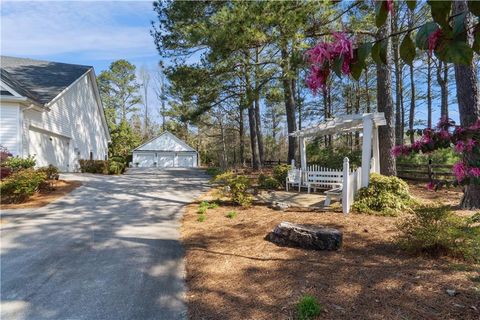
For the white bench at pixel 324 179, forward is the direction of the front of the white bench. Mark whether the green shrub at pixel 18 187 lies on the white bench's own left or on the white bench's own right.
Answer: on the white bench's own right

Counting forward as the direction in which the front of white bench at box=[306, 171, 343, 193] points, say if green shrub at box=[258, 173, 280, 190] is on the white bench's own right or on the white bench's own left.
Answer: on the white bench's own right

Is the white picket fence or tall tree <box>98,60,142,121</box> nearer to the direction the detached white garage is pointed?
the white picket fence

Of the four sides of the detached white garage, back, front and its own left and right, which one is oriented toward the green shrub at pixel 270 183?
front

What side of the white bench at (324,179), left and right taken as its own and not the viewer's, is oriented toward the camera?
front

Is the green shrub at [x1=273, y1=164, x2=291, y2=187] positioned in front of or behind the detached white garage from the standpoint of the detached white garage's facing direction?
in front

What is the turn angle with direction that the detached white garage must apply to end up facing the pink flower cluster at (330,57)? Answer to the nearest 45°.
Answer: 0° — it already faces it

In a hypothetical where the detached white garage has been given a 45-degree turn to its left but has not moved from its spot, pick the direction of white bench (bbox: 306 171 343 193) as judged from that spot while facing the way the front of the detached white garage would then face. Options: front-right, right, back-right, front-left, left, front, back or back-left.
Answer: front-right

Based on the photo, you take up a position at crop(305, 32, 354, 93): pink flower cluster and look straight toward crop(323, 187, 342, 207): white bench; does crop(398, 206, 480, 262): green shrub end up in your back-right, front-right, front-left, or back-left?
front-right

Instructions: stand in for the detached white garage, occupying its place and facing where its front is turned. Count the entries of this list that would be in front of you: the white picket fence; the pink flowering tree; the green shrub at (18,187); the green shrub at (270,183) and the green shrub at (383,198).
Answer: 5

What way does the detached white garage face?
toward the camera

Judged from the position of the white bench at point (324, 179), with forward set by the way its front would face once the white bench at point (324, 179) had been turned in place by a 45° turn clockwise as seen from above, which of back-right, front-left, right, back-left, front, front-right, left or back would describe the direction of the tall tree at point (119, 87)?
right

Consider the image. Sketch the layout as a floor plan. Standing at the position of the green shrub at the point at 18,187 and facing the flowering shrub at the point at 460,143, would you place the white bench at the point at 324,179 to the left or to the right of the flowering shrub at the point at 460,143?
left

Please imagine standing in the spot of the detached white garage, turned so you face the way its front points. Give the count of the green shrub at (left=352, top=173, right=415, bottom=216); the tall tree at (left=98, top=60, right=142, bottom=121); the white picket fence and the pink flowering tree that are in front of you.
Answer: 3

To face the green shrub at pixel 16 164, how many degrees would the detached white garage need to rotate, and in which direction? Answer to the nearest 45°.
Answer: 0° — it already faces it

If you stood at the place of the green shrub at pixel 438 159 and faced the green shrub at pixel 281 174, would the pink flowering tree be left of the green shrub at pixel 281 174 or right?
left

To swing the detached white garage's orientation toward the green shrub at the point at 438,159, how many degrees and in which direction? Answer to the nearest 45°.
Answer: approximately 45° to its left

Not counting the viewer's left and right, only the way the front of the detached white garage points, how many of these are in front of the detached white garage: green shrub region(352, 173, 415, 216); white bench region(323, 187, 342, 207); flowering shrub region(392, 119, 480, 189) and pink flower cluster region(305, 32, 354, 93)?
4

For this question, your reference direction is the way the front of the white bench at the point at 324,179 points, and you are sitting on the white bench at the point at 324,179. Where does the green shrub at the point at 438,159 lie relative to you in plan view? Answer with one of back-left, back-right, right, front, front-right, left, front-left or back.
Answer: back-left

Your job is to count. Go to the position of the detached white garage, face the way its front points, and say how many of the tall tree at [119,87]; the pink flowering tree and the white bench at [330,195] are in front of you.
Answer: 2
